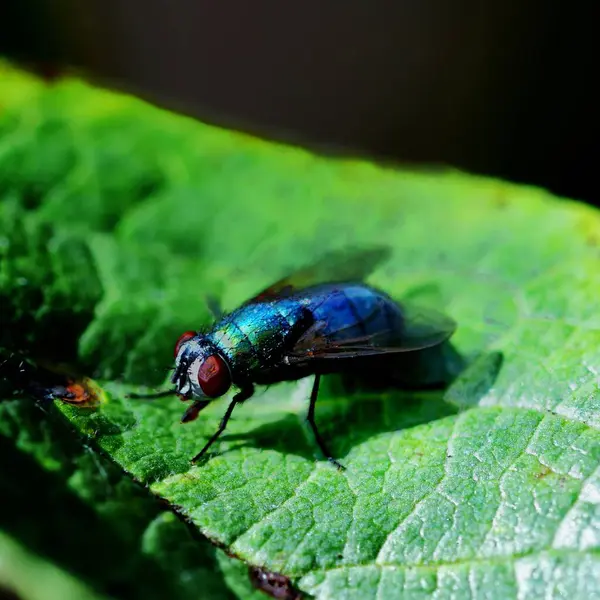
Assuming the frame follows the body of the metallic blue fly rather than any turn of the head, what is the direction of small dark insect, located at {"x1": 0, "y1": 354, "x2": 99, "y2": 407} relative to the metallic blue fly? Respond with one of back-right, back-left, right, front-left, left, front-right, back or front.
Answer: front

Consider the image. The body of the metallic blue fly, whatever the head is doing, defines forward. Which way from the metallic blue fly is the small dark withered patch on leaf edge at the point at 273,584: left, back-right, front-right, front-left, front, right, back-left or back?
front-left

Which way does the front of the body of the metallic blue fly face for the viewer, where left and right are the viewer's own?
facing the viewer and to the left of the viewer

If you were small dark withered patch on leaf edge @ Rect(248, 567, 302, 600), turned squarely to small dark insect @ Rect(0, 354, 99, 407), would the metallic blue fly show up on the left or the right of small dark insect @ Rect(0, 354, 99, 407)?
right

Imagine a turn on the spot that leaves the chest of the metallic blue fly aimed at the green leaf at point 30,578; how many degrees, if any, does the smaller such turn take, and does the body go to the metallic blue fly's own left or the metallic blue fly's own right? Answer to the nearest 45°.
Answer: approximately 45° to the metallic blue fly's own left
